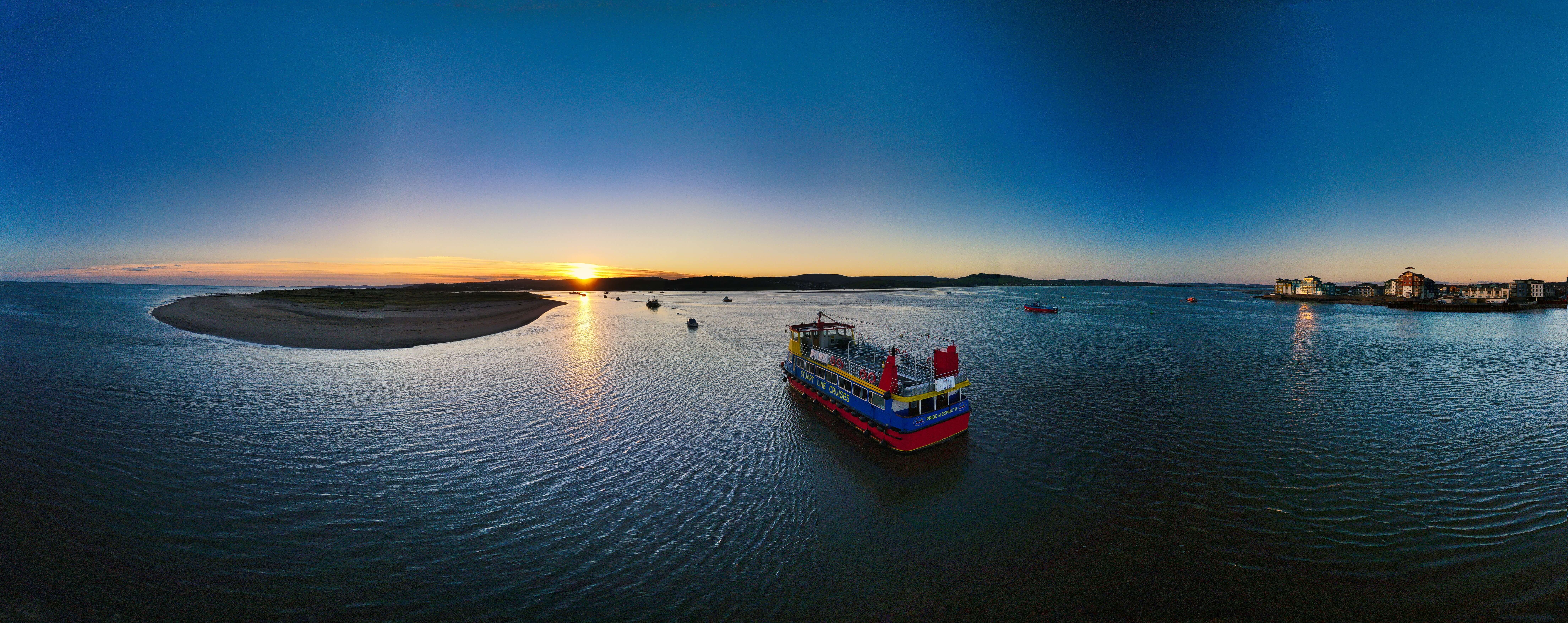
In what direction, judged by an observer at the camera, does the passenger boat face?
facing away from the viewer and to the left of the viewer
